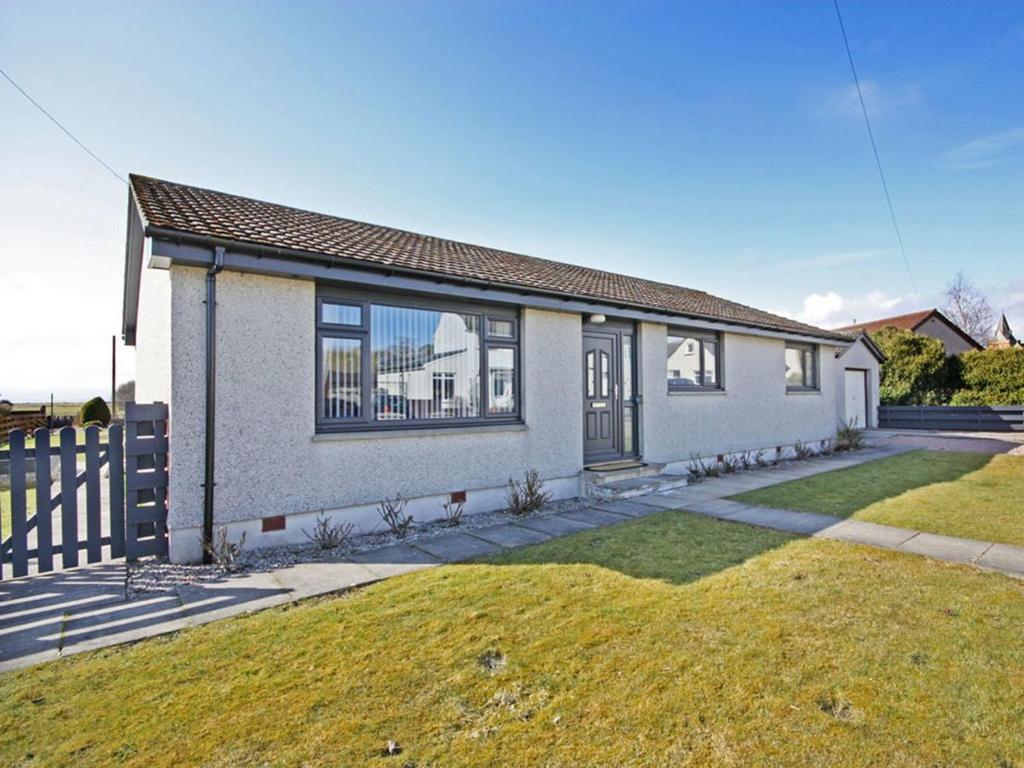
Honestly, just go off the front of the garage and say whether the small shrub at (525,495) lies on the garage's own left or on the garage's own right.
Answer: on the garage's own right

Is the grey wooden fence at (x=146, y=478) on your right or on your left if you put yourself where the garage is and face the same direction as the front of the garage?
on your right

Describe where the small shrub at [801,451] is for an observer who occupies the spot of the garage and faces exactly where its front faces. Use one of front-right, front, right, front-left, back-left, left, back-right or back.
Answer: front-right

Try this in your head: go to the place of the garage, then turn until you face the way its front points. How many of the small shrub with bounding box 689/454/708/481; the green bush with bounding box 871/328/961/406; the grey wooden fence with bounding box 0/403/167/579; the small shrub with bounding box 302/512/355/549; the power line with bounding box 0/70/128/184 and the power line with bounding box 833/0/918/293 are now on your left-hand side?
1

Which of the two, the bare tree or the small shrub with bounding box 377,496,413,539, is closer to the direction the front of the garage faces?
the small shrub

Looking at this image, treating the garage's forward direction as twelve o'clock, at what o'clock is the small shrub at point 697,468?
The small shrub is roughly at 2 o'clock from the garage.

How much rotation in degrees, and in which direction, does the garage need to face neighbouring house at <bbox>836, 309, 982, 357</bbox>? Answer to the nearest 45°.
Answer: approximately 135° to its left

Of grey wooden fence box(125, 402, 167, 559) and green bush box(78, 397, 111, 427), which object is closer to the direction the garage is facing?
the grey wooden fence

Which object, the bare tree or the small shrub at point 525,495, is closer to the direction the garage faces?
the small shrub

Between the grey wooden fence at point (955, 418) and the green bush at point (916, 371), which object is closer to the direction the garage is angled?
the grey wooden fence

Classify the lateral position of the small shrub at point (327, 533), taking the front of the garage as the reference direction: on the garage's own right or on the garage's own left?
on the garage's own right

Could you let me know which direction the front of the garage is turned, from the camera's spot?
facing the viewer and to the right of the viewer

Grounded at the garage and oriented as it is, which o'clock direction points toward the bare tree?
The bare tree is roughly at 8 o'clock from the garage.

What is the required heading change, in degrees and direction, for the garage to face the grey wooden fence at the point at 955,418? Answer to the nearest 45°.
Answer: approximately 45° to its left

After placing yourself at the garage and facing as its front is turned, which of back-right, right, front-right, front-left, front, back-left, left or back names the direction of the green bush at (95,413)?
right

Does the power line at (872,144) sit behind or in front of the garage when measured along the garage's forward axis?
in front
